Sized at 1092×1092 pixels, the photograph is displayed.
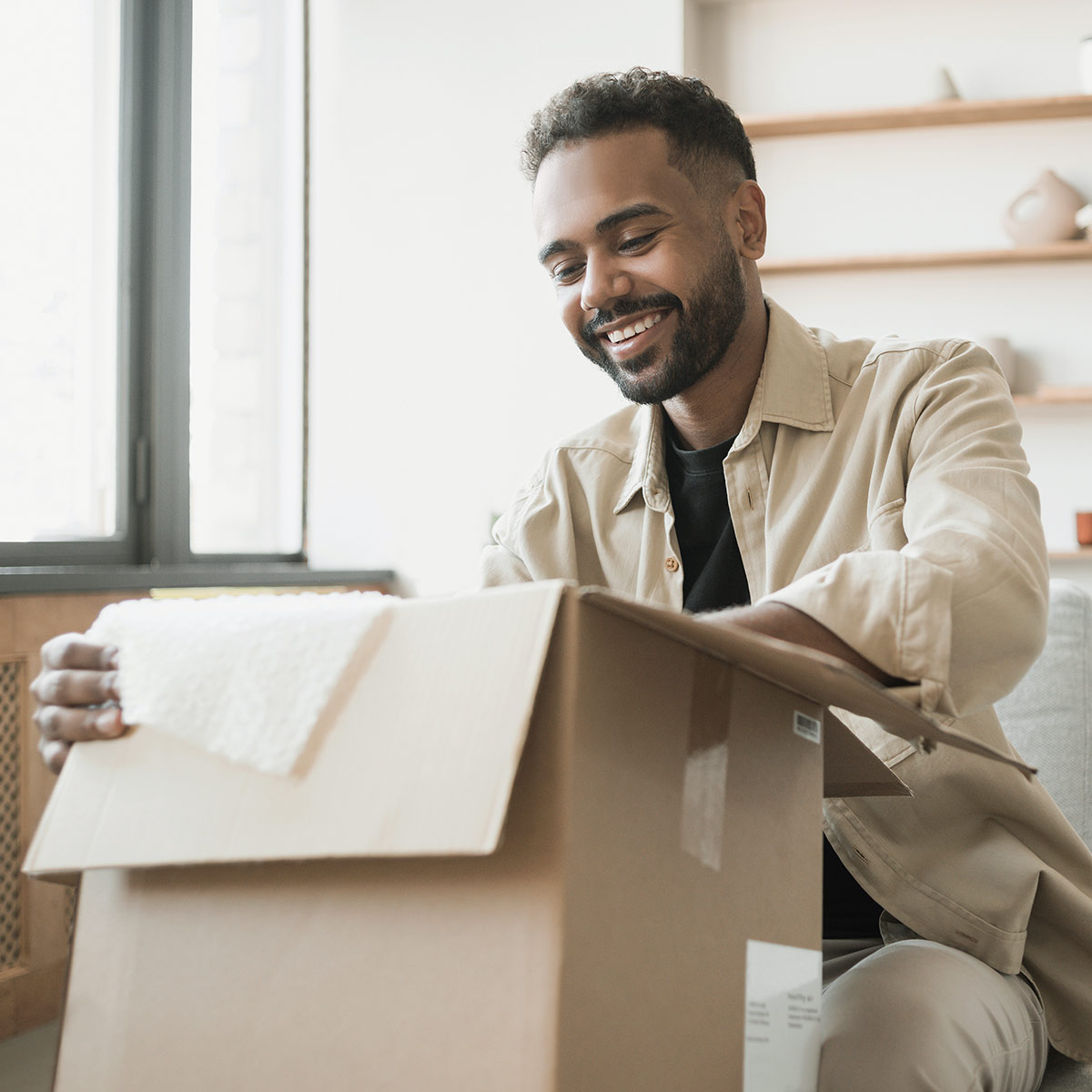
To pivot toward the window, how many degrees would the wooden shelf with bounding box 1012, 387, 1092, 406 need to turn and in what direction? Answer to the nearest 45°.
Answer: approximately 45° to its right

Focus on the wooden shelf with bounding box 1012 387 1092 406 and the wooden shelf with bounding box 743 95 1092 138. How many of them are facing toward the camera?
2

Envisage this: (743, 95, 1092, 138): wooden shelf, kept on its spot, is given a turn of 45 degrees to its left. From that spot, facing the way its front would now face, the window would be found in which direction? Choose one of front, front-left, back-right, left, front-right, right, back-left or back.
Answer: right

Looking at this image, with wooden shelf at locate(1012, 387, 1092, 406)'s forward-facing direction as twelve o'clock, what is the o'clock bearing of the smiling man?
The smiling man is roughly at 12 o'clock from the wooden shelf.

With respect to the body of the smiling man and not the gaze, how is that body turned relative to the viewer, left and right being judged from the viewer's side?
facing the viewer and to the left of the viewer

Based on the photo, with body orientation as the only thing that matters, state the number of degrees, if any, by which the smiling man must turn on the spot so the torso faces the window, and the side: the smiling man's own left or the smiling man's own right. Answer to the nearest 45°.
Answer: approximately 90° to the smiling man's own right

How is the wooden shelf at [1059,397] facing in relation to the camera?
toward the camera

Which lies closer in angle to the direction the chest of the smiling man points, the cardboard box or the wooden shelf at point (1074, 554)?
the cardboard box
